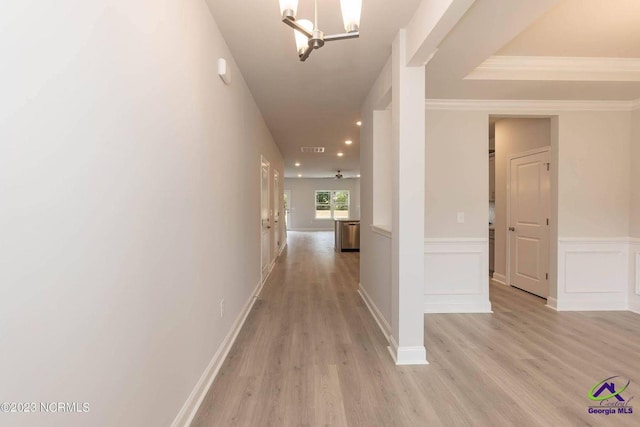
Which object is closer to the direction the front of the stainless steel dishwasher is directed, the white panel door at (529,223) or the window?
the white panel door

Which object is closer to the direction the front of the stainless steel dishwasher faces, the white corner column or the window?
the white corner column

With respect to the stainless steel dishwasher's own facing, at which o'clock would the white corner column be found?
The white corner column is roughly at 12 o'clock from the stainless steel dishwasher.

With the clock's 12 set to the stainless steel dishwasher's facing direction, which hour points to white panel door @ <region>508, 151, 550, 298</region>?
The white panel door is roughly at 11 o'clock from the stainless steel dishwasher.

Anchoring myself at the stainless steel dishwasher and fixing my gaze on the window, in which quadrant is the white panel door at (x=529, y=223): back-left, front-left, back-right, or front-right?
back-right

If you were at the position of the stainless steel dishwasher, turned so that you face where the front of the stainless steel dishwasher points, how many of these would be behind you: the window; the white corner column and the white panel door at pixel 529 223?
1

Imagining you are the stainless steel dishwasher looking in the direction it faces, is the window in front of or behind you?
behind

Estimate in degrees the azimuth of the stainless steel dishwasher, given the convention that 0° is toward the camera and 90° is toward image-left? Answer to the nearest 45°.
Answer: approximately 0°
